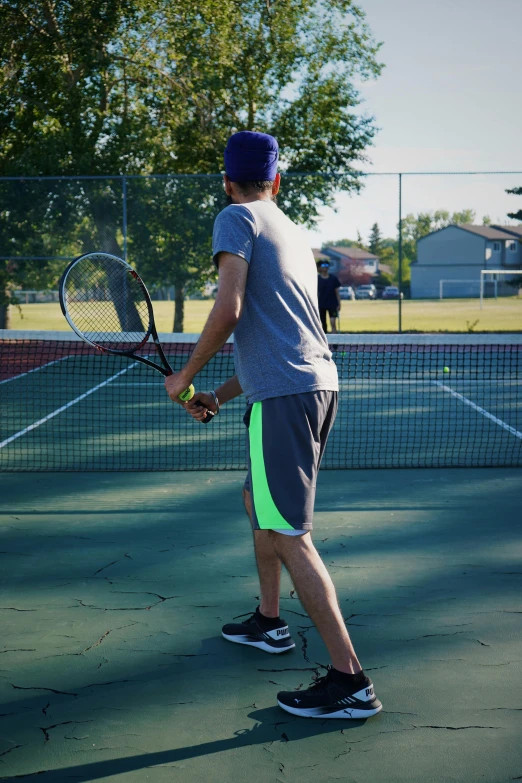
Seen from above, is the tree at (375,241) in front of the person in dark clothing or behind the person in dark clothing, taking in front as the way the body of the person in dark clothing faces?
behind

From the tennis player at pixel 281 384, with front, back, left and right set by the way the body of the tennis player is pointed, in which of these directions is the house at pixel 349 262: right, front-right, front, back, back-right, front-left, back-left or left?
front-right

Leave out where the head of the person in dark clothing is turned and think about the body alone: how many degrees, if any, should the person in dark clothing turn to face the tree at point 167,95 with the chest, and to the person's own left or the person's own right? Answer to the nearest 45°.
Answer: approximately 135° to the person's own right

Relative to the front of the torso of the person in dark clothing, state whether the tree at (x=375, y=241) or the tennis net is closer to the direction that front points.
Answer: the tennis net

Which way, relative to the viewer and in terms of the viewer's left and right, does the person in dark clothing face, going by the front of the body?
facing the viewer

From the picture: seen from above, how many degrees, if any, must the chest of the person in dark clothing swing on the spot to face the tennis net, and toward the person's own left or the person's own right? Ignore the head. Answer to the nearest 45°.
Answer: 0° — they already face it

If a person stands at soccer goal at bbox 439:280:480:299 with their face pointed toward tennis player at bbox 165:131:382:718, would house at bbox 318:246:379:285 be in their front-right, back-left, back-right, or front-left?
back-right

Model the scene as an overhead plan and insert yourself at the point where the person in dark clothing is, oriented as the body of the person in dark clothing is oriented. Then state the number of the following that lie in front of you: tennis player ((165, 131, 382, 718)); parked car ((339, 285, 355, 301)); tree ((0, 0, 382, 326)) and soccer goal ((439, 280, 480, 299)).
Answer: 1

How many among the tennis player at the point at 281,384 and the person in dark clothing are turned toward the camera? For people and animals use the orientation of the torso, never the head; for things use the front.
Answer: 1

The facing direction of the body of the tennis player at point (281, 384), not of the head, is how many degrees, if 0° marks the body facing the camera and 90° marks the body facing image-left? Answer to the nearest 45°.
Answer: approximately 135°

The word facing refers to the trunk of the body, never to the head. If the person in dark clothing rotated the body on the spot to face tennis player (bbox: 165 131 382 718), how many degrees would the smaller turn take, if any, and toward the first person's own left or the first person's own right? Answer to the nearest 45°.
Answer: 0° — they already face them

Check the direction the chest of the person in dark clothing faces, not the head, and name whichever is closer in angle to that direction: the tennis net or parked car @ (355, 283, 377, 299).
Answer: the tennis net

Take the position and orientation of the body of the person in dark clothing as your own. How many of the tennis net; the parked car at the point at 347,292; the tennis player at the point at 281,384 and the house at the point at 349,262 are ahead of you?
2

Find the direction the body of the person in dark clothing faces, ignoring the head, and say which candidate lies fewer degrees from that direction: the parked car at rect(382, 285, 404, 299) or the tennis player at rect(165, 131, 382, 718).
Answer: the tennis player
